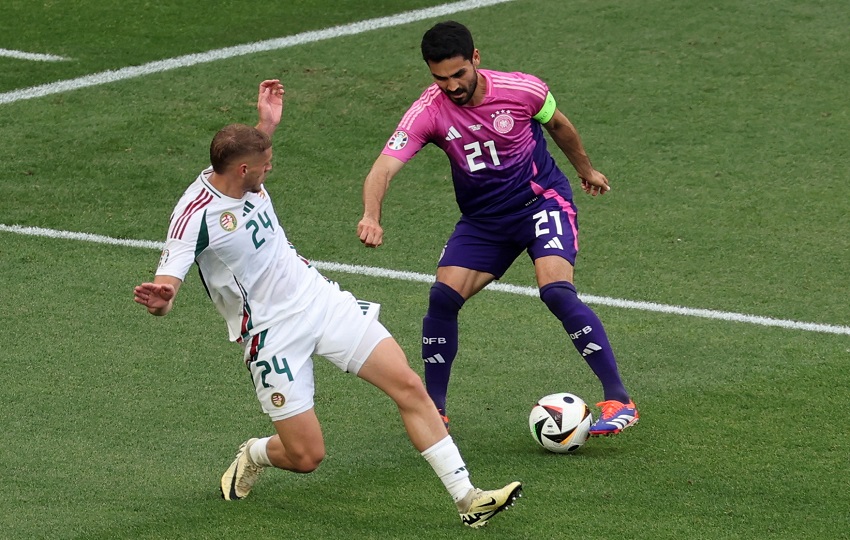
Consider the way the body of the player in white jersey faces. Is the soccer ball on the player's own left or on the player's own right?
on the player's own left

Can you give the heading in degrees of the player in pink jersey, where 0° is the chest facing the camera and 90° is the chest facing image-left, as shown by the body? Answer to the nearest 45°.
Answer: approximately 0°

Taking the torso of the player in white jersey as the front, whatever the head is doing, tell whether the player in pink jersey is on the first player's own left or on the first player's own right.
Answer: on the first player's own left

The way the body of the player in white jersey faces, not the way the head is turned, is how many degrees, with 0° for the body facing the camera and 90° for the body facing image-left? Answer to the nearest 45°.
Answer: approximately 315°

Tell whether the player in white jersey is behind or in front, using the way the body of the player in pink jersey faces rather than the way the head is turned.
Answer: in front

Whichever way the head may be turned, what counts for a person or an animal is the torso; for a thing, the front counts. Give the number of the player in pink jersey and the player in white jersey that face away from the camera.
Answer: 0

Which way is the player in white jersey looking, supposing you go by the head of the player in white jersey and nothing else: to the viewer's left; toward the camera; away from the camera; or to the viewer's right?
to the viewer's right
